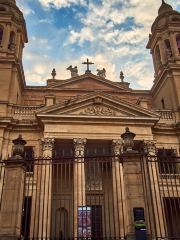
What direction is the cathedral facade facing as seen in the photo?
toward the camera
